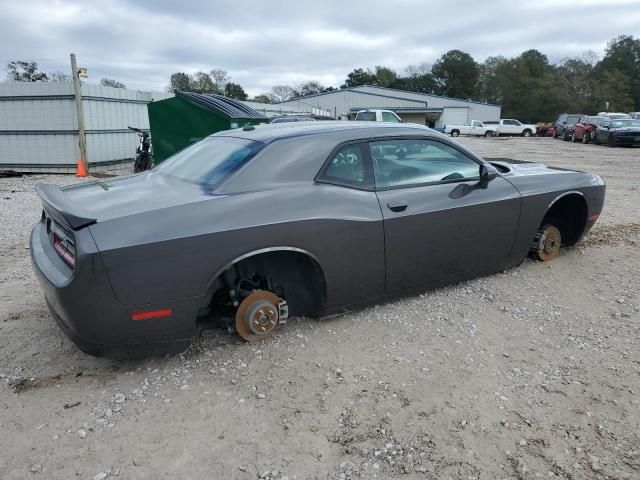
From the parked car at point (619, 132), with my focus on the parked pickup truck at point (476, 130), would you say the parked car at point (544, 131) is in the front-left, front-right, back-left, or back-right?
front-right

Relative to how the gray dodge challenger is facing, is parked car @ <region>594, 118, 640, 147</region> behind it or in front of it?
in front

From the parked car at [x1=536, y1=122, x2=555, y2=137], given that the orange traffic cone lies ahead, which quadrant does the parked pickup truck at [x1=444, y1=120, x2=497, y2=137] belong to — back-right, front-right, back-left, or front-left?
front-right

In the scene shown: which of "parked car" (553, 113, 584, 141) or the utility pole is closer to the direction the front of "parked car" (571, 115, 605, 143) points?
the utility pole

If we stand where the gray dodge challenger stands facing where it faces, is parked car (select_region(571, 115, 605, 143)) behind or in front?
in front

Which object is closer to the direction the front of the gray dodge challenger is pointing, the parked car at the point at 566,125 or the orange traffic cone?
the parked car

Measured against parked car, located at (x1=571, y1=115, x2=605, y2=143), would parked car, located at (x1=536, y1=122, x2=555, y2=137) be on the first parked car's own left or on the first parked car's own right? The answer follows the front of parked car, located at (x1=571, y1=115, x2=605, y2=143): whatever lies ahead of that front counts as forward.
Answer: on the first parked car's own right

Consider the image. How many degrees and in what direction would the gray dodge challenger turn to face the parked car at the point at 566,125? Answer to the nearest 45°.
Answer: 0° — it already faces it

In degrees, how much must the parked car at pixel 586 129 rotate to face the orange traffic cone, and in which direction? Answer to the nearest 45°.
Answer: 0° — it already faces it

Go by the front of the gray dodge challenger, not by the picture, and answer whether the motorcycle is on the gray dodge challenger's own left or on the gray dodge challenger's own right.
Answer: on the gray dodge challenger's own left

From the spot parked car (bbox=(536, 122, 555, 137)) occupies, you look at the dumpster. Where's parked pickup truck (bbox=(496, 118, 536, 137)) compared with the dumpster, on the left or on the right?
right

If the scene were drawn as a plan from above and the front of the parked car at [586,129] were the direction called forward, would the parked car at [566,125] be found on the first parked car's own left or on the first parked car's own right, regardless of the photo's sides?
on the first parked car's own right

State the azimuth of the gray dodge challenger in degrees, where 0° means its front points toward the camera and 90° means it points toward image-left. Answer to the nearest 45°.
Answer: approximately 225°

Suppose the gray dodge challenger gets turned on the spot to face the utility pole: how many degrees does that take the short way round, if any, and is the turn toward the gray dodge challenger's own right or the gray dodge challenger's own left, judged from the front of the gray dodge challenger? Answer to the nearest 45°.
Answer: approximately 90° to the gray dodge challenger's own left

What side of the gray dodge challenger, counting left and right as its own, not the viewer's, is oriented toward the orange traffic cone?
left

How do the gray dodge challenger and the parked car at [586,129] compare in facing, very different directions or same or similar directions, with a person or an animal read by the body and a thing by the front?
very different directions
